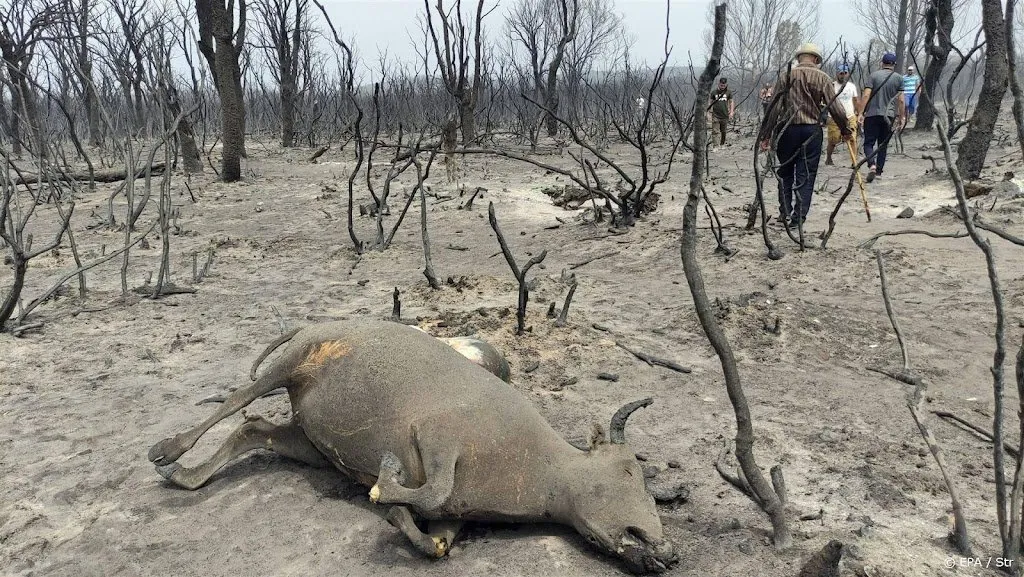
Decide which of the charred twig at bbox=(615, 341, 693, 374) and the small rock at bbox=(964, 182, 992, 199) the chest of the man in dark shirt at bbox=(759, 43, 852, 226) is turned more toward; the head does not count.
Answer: the small rock

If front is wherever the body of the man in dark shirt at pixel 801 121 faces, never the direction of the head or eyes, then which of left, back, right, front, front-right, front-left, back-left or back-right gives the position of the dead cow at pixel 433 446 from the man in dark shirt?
back

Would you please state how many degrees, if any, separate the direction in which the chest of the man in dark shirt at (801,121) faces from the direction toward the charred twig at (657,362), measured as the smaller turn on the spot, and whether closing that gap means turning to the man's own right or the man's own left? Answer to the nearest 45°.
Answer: approximately 180°

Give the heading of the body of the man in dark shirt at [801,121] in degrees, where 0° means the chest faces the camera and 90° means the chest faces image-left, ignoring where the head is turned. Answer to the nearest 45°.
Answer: approximately 180°

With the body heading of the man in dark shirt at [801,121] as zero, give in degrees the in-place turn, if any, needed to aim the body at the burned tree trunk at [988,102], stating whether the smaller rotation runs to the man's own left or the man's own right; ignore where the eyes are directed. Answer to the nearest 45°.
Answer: approximately 45° to the man's own right

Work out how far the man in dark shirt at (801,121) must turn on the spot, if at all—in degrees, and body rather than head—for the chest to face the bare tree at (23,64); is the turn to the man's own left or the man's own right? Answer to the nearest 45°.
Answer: approximately 90° to the man's own left

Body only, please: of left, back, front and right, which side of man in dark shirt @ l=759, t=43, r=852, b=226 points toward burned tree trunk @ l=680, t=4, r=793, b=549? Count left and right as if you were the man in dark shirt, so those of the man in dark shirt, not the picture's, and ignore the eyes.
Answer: back

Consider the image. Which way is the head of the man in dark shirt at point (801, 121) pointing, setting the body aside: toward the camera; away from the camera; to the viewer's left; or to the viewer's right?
away from the camera

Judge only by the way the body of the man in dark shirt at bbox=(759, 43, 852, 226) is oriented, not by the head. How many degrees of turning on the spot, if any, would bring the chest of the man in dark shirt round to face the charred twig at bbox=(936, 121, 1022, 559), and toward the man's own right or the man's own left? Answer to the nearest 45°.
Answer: approximately 180°

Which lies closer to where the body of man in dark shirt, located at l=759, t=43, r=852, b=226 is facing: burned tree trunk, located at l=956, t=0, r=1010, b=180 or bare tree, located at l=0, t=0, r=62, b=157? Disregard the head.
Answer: the burned tree trunk
